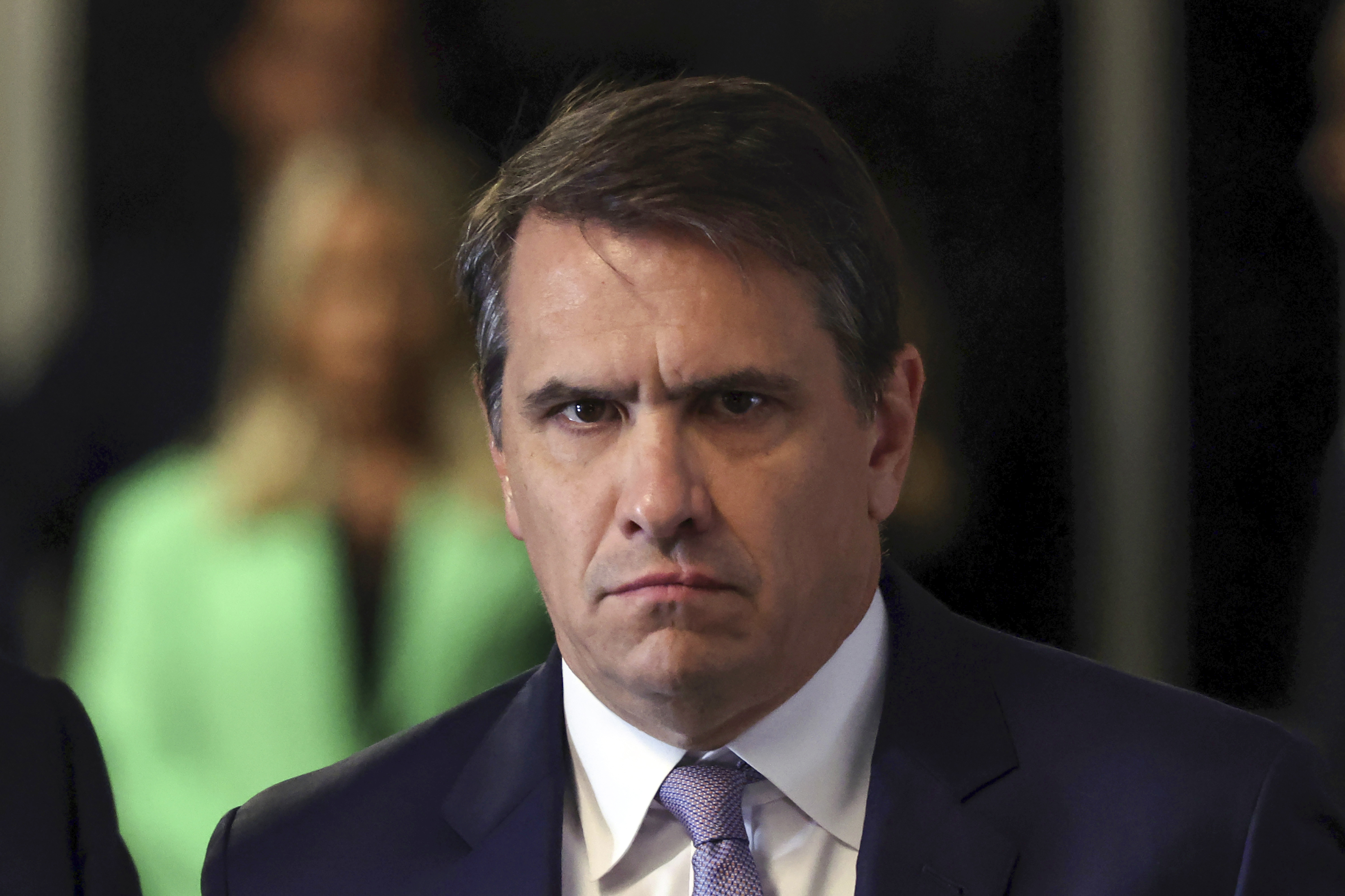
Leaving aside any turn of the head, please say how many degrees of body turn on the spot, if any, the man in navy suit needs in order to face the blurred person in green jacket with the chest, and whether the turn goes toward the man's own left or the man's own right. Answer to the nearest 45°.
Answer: approximately 135° to the man's own right

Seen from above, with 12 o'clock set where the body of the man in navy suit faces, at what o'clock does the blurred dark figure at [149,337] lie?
The blurred dark figure is roughly at 4 o'clock from the man in navy suit.

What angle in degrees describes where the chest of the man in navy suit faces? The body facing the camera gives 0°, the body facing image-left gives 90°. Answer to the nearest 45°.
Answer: approximately 0°
